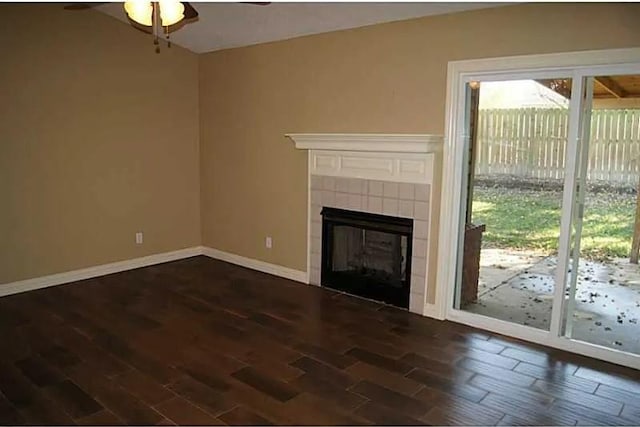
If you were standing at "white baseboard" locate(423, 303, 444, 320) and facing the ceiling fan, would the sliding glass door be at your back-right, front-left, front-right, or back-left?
back-left

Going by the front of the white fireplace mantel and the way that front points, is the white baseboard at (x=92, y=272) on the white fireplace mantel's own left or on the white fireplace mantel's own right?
on the white fireplace mantel's own right

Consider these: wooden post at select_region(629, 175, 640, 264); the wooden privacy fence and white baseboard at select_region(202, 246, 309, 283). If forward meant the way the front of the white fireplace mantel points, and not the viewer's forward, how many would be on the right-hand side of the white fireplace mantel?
1

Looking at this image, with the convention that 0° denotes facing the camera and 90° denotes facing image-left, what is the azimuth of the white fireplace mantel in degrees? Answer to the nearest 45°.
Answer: approximately 45°

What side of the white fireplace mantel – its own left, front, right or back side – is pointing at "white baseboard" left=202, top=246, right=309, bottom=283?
right

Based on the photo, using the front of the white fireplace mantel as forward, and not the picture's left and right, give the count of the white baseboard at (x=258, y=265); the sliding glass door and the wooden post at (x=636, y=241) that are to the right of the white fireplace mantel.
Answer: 1

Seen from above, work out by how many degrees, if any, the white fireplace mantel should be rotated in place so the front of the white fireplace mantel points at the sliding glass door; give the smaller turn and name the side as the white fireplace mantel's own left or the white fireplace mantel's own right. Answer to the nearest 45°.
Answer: approximately 90° to the white fireplace mantel's own left

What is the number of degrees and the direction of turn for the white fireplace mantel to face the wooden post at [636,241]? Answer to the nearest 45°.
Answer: approximately 90° to its left
